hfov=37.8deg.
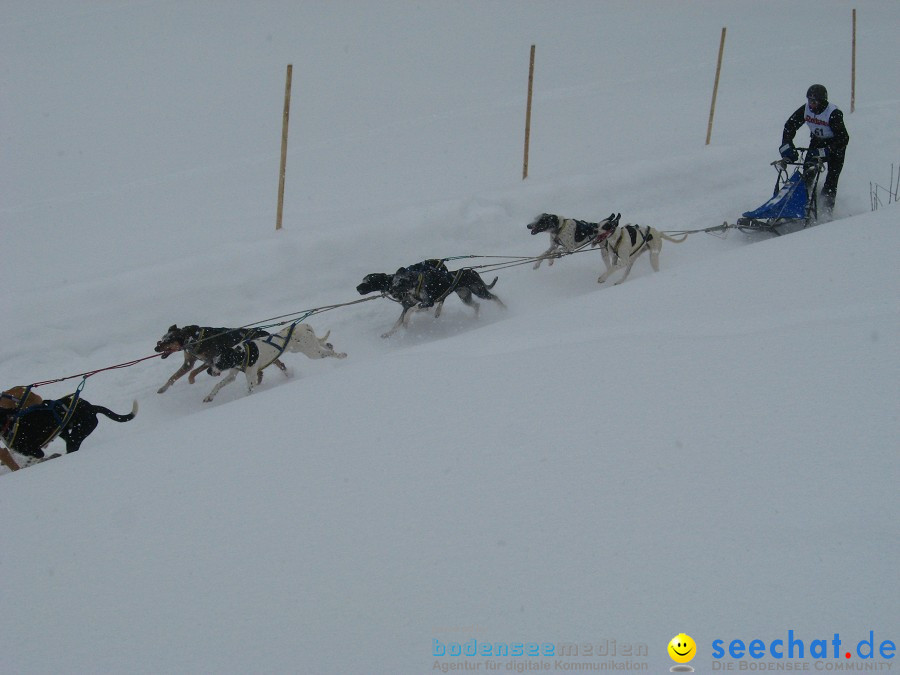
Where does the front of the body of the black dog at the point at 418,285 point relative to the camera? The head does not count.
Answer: to the viewer's left

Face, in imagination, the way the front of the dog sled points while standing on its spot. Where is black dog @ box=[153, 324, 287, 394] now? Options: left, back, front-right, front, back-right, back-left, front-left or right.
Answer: front

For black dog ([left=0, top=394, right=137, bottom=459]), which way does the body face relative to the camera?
to the viewer's left

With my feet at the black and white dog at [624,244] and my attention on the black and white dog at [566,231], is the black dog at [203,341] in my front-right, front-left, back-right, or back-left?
front-left

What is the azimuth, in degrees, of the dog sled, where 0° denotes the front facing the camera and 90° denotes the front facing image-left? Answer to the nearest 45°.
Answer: approximately 45°

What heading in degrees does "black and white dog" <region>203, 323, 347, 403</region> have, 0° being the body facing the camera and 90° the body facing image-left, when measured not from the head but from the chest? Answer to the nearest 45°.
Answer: approximately 90°

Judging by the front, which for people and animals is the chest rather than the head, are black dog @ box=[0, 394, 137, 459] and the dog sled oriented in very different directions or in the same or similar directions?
same or similar directions

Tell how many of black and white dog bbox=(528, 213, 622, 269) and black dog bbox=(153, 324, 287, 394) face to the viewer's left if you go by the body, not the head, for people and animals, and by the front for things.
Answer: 2

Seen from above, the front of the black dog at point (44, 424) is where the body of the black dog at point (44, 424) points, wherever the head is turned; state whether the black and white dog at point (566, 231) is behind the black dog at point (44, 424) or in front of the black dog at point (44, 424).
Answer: behind

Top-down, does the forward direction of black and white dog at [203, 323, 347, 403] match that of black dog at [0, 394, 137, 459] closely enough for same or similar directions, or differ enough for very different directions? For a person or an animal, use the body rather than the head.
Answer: same or similar directions

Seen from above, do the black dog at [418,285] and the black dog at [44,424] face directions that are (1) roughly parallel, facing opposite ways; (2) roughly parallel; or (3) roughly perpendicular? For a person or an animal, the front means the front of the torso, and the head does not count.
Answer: roughly parallel

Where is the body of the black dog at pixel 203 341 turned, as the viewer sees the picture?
to the viewer's left
